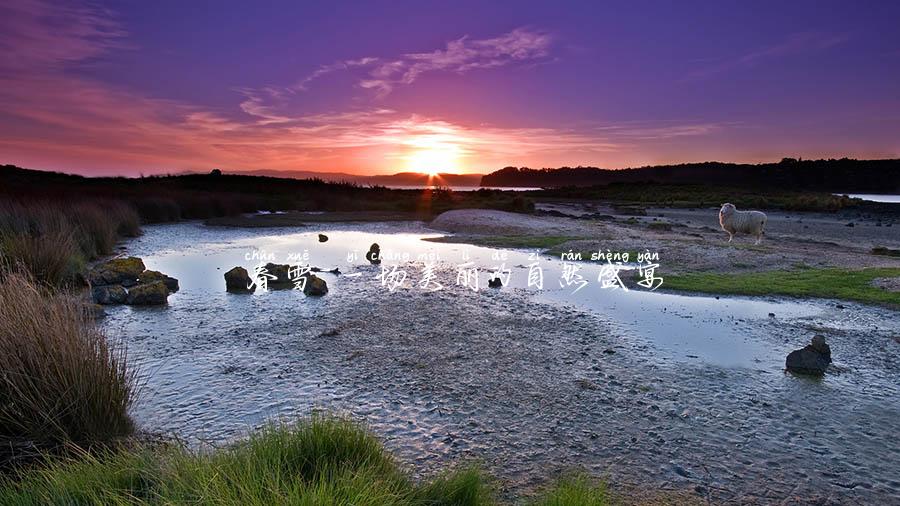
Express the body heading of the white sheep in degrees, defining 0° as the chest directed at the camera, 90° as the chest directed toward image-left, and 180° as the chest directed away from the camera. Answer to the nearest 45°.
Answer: approximately 90°
